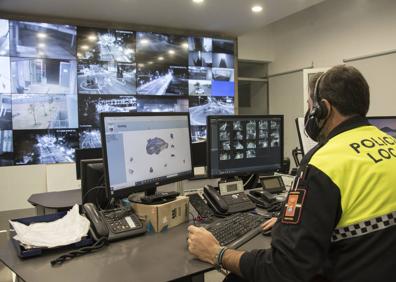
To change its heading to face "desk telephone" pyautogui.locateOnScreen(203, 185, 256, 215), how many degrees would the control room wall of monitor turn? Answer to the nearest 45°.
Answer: approximately 45° to its right

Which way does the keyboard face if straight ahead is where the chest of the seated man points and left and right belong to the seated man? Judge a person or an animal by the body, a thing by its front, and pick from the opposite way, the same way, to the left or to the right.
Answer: the opposite way

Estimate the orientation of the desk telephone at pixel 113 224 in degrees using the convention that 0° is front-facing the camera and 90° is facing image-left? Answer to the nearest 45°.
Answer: approximately 315°

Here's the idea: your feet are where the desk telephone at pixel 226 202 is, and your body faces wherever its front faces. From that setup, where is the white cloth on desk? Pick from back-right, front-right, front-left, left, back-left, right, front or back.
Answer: right

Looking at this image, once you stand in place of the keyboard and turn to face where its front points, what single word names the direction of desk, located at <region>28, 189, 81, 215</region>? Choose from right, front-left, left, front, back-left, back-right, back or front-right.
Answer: back

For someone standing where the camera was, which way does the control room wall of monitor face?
facing the viewer and to the right of the viewer

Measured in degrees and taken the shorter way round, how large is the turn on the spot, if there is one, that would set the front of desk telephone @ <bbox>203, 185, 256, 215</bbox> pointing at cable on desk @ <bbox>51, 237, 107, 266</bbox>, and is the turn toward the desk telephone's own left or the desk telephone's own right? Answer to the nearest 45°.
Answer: approximately 90° to the desk telephone's own right

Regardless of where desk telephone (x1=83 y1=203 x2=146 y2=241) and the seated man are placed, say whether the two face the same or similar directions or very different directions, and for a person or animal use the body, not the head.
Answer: very different directions

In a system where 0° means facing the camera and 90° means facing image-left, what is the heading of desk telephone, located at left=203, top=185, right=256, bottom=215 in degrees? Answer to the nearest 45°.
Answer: approximately 315°

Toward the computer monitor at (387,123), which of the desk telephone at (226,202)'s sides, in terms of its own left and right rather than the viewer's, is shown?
left

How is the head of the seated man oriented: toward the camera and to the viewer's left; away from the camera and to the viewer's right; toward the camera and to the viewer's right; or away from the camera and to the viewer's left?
away from the camera and to the viewer's left

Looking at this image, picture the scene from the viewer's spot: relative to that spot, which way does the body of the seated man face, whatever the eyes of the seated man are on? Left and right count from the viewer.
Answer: facing away from the viewer and to the left of the viewer

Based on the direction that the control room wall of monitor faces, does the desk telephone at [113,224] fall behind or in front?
in front
